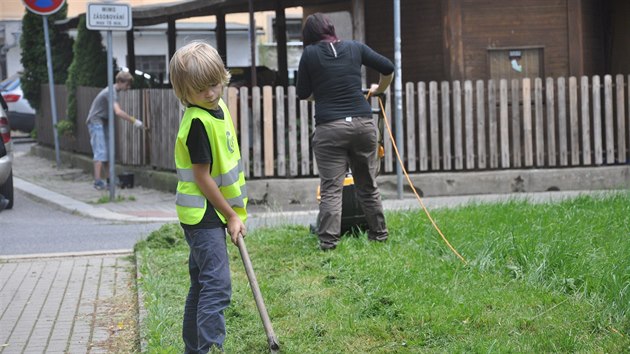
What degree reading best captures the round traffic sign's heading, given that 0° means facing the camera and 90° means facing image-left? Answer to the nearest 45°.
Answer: approximately 0°

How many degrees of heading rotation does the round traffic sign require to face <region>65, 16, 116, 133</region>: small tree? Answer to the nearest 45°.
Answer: approximately 180°

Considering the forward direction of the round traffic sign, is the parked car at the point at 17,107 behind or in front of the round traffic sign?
behind

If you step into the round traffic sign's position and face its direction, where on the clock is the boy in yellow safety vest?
The boy in yellow safety vest is roughly at 12 o'clock from the round traffic sign.

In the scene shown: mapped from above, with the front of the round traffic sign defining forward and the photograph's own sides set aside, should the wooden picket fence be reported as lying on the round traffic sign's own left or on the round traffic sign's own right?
on the round traffic sign's own left

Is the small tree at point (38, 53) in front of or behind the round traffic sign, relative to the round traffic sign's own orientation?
behind
